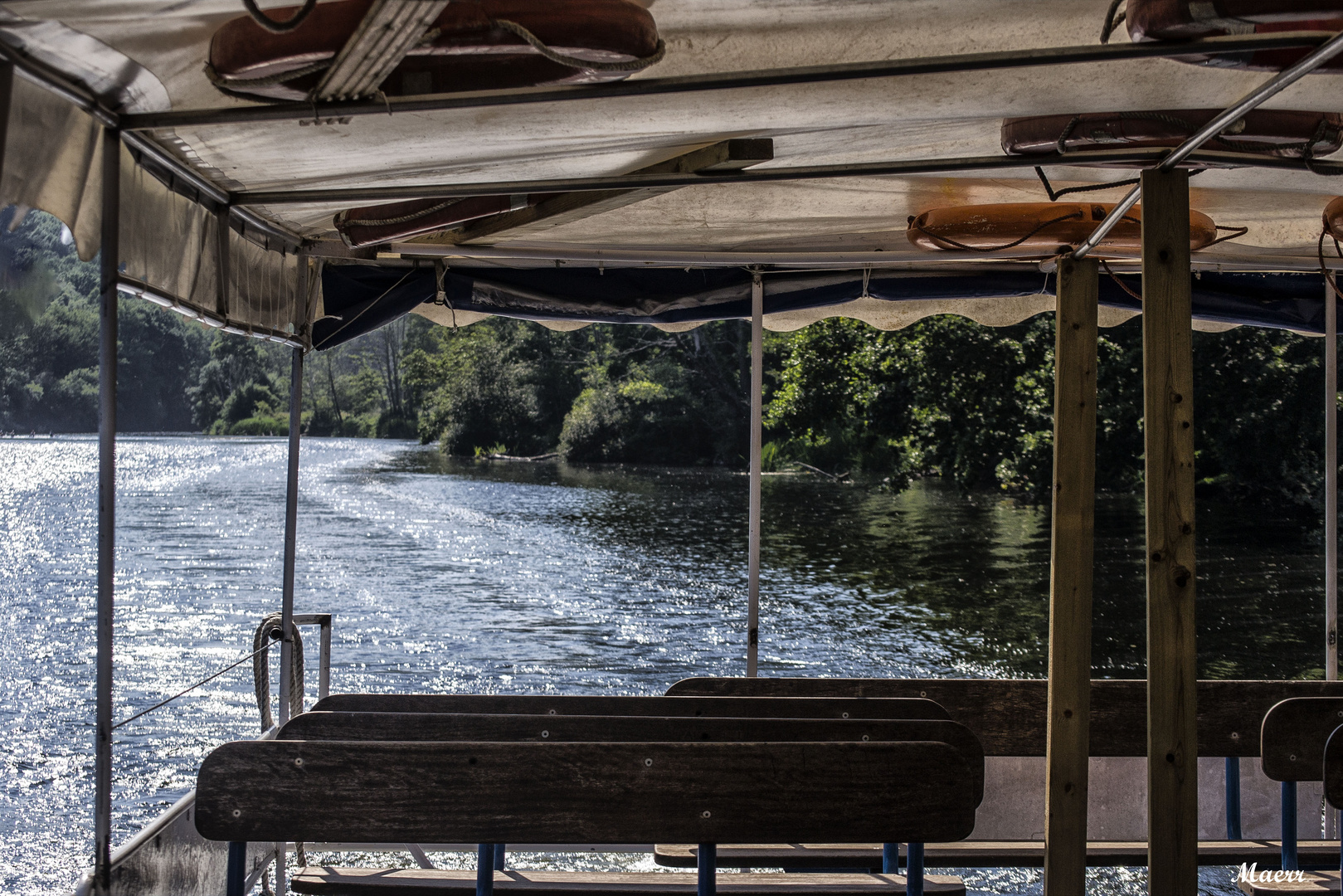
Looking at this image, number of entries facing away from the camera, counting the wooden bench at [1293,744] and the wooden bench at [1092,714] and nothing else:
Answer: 0

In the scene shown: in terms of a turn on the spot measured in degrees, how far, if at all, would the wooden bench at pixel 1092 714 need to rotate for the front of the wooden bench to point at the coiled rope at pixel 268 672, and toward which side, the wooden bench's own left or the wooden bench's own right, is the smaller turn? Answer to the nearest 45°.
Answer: approximately 90° to the wooden bench's own right

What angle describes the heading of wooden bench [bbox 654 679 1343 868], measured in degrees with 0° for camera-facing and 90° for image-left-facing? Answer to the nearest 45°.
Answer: approximately 0°

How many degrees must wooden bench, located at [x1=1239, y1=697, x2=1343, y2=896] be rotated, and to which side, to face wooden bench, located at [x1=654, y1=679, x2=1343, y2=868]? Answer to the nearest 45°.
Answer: approximately 135° to its right
